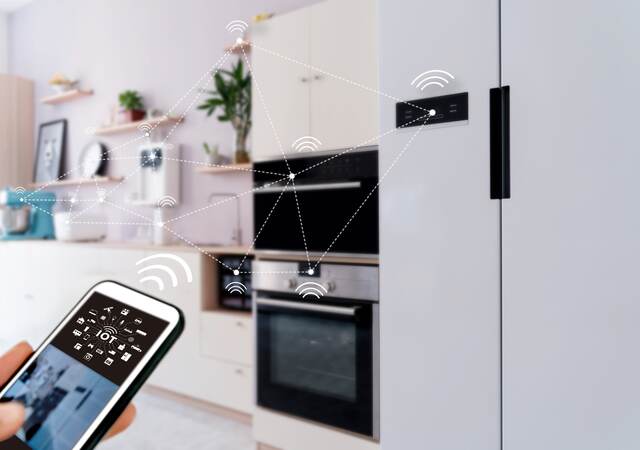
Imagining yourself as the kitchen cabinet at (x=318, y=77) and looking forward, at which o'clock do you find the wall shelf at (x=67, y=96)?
The wall shelf is roughly at 3 o'clock from the kitchen cabinet.

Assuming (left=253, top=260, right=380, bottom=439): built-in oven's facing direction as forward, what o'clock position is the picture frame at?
The picture frame is roughly at 3 o'clock from the built-in oven.

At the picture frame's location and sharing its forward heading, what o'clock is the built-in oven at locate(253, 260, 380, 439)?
The built-in oven is roughly at 10 o'clock from the picture frame.

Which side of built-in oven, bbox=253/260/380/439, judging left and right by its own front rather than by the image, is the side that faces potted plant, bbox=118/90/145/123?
right

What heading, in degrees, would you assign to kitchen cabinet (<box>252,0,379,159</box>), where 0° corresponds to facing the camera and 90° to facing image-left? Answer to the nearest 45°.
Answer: approximately 45°

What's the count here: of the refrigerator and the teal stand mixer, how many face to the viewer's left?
1

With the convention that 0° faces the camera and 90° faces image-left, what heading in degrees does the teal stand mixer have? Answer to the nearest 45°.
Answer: approximately 90°
